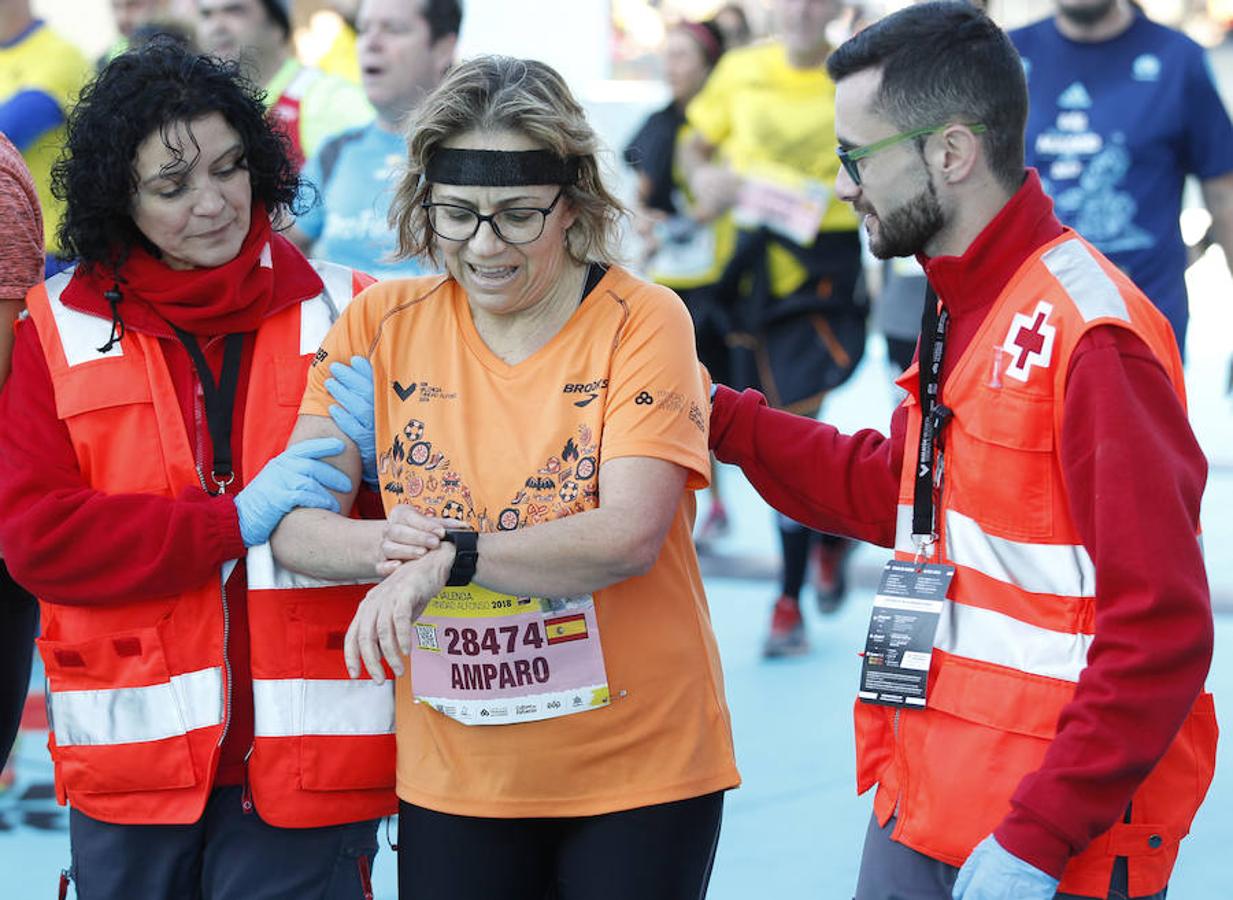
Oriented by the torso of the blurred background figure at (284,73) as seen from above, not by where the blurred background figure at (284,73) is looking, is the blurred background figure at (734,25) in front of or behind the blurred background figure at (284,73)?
behind

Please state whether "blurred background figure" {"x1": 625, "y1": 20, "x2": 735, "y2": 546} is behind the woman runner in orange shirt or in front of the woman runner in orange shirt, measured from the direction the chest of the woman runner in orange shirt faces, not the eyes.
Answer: behind

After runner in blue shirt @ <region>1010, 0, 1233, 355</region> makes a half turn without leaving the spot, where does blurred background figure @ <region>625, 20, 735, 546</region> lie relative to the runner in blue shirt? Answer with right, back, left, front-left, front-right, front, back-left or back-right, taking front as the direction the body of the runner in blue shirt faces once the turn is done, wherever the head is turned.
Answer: front-left

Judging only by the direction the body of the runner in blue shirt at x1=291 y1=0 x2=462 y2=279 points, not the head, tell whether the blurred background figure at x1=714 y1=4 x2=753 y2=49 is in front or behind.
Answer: behind

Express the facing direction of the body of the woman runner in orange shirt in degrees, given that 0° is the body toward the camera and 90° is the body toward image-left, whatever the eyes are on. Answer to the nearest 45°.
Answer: approximately 0°

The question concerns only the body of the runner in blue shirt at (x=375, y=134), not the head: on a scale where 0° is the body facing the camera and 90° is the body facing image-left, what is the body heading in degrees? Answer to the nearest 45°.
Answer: approximately 45°

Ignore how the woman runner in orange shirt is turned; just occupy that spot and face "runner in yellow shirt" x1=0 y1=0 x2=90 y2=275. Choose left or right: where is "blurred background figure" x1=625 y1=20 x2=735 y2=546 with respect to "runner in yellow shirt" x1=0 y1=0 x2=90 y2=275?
right

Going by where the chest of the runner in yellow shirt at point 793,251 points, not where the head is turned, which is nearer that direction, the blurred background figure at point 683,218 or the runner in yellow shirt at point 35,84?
the runner in yellow shirt

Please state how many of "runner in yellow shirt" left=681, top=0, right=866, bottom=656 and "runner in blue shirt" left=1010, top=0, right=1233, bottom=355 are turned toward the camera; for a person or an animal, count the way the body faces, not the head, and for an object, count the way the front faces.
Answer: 2
